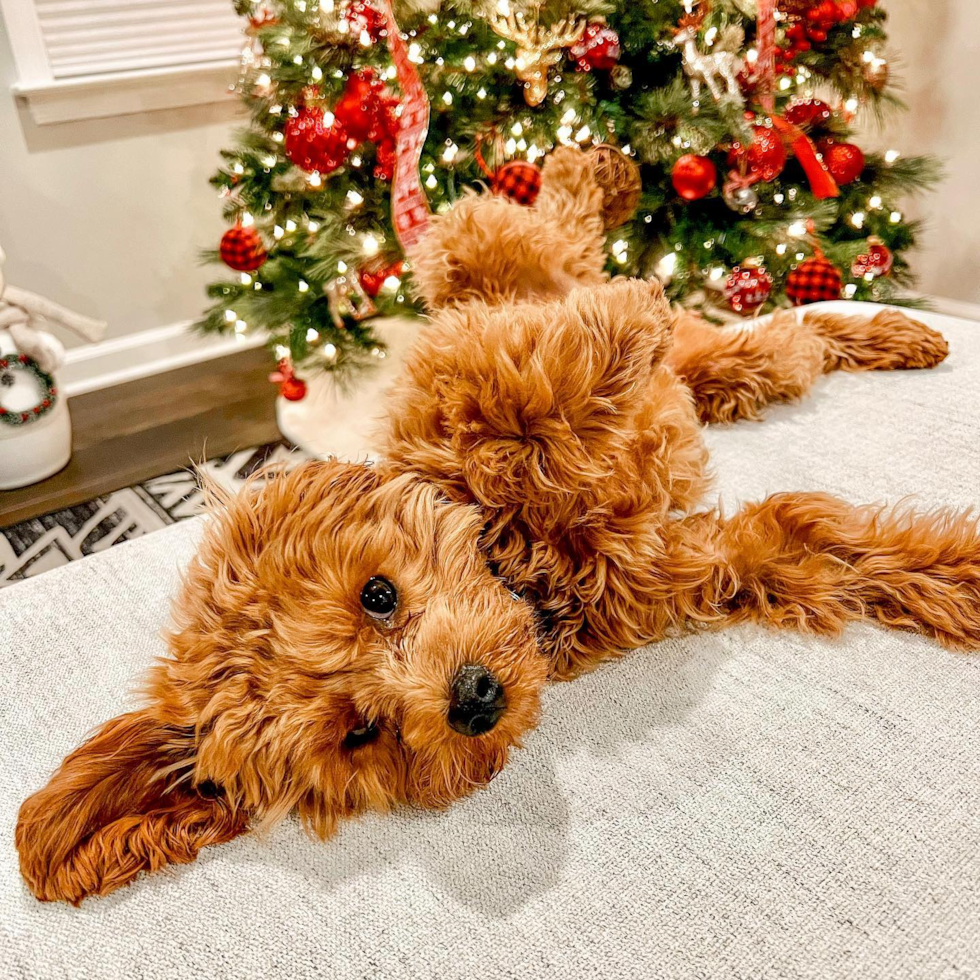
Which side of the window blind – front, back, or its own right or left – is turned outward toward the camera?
front

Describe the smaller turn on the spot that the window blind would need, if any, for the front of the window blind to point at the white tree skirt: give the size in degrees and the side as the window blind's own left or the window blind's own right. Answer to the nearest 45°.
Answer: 0° — it already faces it

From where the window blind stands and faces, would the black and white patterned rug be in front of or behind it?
in front

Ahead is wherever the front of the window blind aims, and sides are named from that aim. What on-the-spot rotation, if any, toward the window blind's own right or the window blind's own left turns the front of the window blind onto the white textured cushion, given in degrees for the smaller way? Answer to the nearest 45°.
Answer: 0° — it already faces it

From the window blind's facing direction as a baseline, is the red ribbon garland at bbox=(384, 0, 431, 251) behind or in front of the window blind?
in front

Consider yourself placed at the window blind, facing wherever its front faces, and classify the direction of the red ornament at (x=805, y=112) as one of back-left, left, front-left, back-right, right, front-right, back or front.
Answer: front-left

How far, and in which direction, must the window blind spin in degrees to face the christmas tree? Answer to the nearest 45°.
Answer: approximately 45° to its left

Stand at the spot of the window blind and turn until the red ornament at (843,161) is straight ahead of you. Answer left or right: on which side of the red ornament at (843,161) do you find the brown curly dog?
right

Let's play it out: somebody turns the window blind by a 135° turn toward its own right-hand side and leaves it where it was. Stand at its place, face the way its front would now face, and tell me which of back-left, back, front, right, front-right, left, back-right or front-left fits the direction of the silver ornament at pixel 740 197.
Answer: back

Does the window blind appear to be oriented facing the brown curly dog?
yes

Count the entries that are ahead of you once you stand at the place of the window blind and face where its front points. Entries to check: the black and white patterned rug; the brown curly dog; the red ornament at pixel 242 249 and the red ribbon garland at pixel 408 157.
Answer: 4

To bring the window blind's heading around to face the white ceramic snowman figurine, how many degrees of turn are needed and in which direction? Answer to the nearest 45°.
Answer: approximately 45° to its right

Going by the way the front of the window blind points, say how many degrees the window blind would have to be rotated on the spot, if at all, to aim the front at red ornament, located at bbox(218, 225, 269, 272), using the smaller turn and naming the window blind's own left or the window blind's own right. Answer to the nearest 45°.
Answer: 0° — it already faces it
